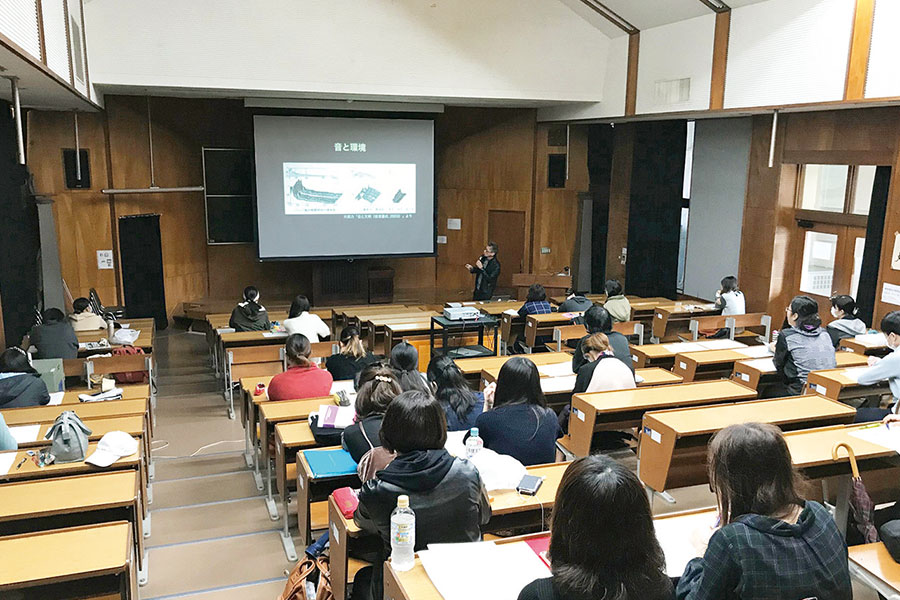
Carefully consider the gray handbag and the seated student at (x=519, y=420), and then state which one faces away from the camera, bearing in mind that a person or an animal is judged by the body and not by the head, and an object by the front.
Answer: the seated student

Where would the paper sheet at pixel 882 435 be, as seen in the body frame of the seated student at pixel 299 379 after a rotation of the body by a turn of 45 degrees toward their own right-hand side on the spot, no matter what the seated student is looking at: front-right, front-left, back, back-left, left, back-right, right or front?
right

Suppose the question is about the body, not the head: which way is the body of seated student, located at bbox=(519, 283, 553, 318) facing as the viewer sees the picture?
away from the camera

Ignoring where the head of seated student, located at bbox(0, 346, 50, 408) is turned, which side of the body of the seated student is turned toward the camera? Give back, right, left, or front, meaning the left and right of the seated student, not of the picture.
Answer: back

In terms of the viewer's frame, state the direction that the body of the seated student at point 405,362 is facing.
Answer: away from the camera

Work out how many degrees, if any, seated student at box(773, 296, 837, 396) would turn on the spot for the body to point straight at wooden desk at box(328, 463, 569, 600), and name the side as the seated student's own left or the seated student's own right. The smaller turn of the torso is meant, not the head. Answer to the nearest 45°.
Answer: approximately 135° to the seated student's own left

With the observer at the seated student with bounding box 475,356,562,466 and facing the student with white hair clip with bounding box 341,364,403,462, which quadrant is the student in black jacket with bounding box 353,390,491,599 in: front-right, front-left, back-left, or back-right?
front-left

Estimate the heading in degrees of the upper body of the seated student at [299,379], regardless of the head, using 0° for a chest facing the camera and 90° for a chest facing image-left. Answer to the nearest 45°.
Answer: approximately 180°

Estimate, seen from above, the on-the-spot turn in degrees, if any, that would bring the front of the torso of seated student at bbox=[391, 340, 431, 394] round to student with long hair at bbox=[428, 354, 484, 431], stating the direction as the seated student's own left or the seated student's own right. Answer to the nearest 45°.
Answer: approximately 135° to the seated student's own right

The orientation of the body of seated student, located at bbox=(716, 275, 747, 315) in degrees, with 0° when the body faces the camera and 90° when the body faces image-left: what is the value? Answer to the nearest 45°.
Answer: approximately 135°

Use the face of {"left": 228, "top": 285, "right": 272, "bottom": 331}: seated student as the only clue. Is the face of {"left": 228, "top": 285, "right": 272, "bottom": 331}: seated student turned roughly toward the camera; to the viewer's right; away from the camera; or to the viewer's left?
away from the camera

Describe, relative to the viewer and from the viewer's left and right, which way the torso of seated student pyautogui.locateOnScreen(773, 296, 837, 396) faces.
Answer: facing away from the viewer and to the left of the viewer

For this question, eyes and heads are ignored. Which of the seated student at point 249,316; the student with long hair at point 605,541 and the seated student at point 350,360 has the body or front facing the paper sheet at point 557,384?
the student with long hair

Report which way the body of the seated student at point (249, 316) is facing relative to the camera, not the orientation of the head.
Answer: away from the camera
